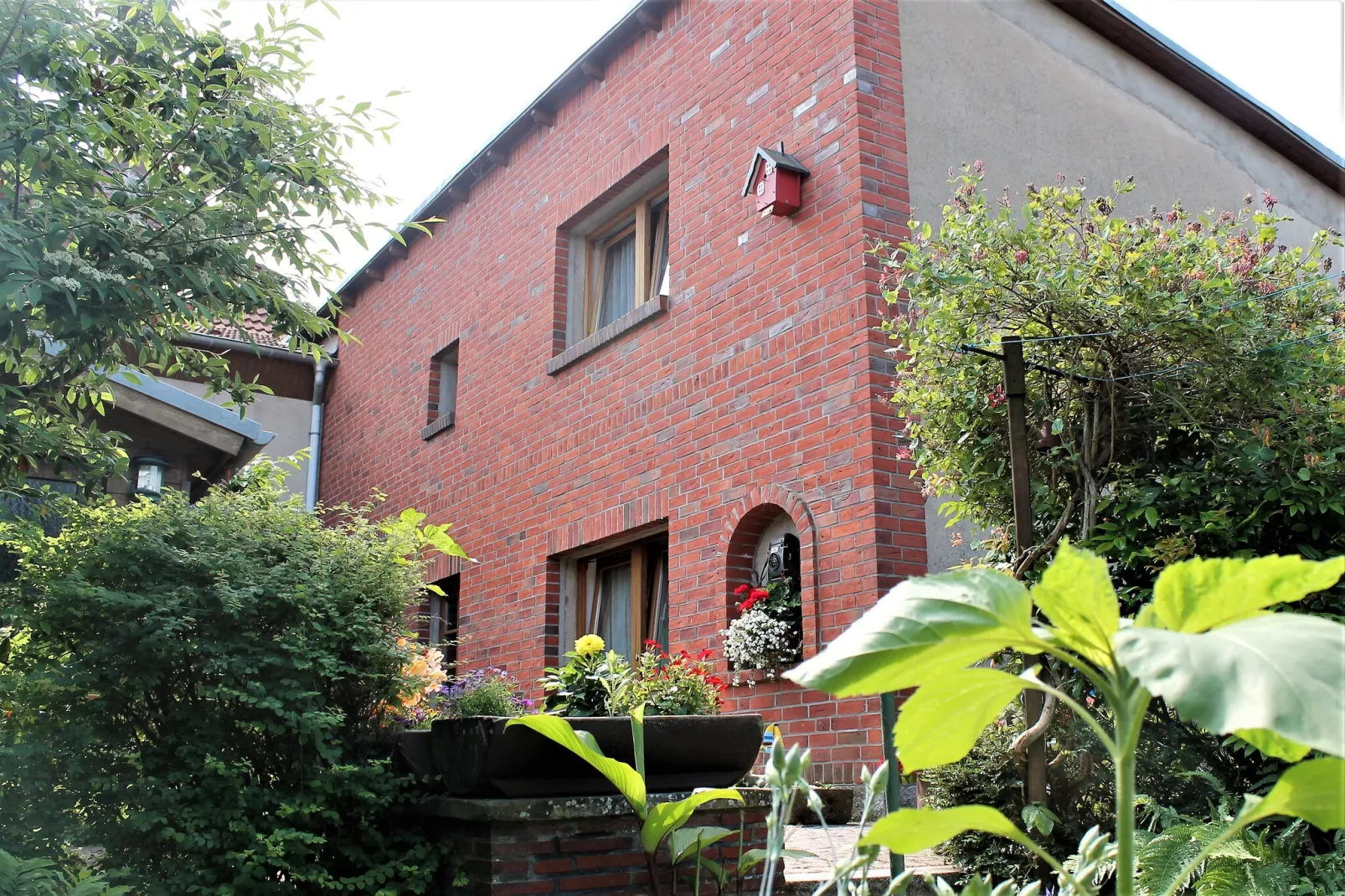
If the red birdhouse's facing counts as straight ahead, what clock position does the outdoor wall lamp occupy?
The outdoor wall lamp is roughly at 2 o'clock from the red birdhouse.

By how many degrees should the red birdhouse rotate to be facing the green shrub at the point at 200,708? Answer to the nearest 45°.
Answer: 0° — it already faces it

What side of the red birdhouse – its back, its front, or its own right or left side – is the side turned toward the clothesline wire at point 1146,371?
left

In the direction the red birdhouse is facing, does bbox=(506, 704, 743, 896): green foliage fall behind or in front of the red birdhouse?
in front

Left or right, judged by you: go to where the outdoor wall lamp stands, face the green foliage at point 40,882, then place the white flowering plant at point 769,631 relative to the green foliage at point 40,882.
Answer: left

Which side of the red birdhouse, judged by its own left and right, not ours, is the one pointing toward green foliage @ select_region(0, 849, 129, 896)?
front

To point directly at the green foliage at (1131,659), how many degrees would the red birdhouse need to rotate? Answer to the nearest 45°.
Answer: approximately 45° to its left

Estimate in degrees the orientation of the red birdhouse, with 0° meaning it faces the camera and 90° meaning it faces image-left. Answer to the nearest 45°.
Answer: approximately 45°

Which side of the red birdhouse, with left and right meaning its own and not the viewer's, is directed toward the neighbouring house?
right
